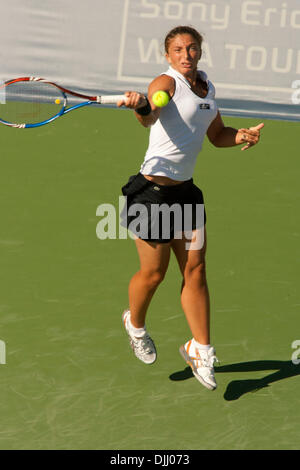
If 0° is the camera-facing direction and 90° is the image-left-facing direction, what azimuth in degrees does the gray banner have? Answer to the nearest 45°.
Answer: approximately 0°

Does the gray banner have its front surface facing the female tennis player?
yes

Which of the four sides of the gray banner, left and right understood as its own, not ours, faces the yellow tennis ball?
front
